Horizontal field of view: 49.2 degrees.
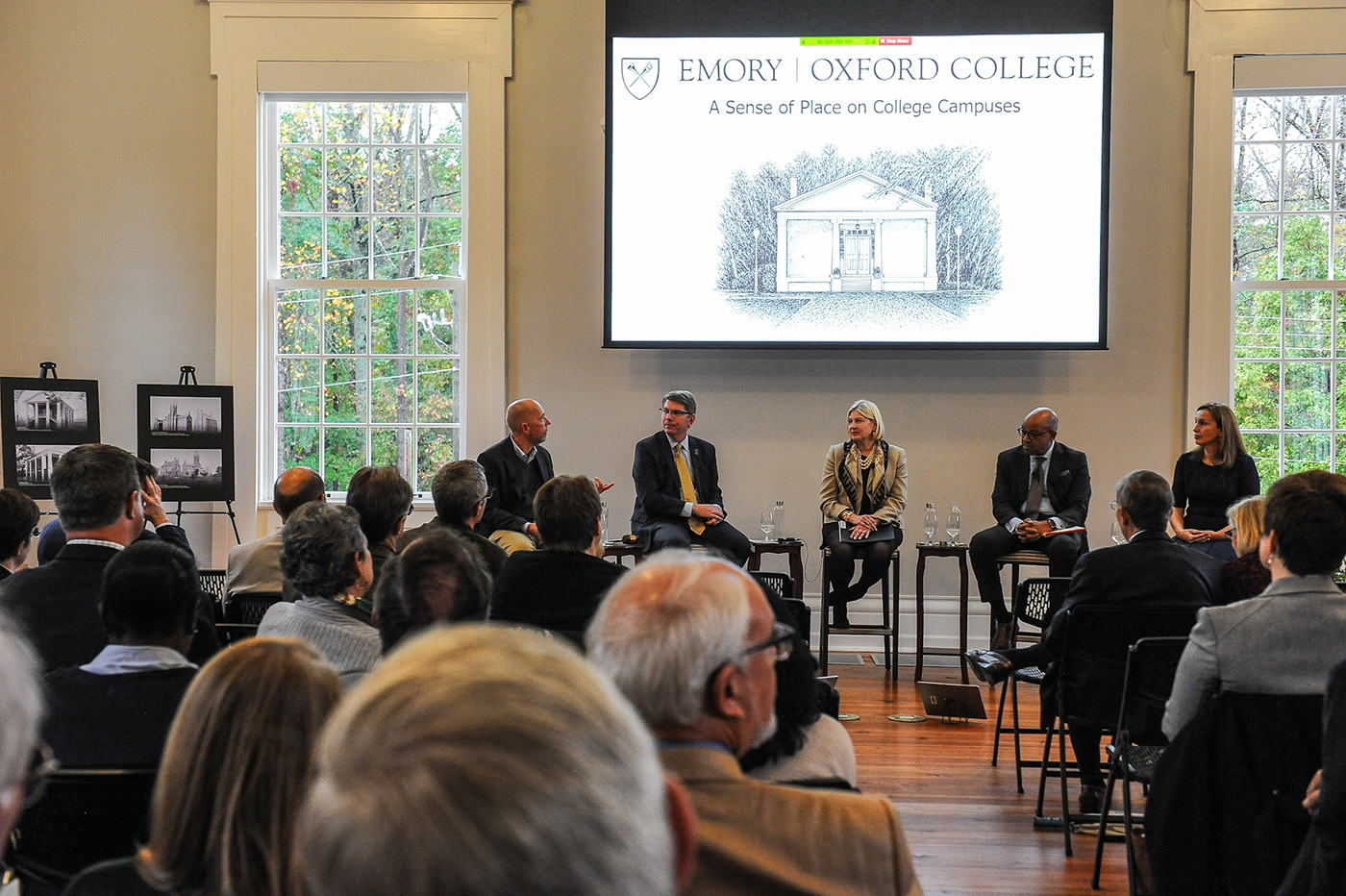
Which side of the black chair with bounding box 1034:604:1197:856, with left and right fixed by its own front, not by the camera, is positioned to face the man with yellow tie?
front

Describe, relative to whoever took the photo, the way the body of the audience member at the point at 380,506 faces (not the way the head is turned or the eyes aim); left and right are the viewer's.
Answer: facing away from the viewer and to the right of the viewer

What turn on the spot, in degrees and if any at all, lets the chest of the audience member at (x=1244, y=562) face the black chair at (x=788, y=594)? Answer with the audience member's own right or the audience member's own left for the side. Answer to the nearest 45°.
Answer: approximately 45° to the audience member's own left

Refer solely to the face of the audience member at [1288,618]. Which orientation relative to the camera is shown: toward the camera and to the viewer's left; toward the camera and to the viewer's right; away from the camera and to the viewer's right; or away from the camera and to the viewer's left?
away from the camera and to the viewer's left

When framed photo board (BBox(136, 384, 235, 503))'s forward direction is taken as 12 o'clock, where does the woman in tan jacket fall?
The woman in tan jacket is roughly at 10 o'clock from the framed photo board.

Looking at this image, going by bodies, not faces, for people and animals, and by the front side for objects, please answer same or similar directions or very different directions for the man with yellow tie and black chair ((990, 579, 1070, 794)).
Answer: very different directions

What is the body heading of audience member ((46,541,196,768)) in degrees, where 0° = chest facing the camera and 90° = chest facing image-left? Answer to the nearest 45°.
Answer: approximately 225°

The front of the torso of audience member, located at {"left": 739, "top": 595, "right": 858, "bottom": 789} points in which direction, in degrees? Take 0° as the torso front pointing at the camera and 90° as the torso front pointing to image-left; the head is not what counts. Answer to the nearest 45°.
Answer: approximately 180°

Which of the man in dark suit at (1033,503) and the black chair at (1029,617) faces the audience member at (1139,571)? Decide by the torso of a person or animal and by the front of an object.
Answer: the man in dark suit

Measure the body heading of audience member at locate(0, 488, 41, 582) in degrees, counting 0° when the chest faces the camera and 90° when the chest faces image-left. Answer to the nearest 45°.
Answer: approximately 225°

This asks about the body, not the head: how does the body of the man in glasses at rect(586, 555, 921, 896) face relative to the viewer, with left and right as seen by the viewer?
facing away from the viewer and to the right of the viewer

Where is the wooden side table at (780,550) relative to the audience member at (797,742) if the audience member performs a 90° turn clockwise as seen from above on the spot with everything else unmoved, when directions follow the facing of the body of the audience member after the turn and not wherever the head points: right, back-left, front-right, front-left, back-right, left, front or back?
left

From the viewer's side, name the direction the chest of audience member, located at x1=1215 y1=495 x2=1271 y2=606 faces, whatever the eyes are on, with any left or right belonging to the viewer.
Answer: facing away from the viewer and to the left of the viewer

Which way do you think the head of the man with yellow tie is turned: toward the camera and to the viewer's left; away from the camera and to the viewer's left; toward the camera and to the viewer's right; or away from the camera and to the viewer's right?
toward the camera and to the viewer's left

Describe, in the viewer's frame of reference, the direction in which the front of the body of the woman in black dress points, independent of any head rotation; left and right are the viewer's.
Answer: facing the viewer and to the left of the viewer

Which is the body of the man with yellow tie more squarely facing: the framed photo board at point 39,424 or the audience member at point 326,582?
the audience member
